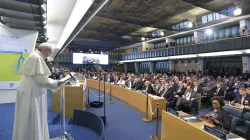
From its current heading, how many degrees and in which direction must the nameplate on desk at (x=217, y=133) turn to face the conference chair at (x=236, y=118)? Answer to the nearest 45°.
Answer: approximately 135° to its right

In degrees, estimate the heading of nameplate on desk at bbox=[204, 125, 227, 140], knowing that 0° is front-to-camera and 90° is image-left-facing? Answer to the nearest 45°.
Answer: approximately 45°

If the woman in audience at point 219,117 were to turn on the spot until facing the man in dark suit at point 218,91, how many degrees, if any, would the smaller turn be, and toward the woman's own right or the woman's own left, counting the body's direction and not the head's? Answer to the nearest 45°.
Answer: approximately 135° to the woman's own right

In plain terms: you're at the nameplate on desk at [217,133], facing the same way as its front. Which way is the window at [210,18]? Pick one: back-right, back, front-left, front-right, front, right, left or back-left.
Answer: back-right

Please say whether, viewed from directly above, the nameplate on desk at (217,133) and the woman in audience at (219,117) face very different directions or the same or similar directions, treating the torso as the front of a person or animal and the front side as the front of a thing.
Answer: same or similar directions

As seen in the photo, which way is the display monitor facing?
toward the camera

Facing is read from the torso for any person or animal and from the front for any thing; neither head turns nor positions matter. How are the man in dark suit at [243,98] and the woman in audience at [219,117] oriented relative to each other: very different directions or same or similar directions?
same or similar directions

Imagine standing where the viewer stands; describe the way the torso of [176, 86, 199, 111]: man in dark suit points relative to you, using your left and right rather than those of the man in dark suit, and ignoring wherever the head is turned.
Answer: facing the viewer and to the left of the viewer

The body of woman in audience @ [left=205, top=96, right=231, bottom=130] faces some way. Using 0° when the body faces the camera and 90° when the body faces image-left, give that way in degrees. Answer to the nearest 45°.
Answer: approximately 45°

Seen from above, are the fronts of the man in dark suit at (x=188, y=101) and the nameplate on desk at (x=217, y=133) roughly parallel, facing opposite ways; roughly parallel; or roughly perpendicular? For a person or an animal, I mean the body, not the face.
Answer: roughly parallel

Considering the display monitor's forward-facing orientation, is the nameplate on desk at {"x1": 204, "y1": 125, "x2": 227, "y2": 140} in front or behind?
in front

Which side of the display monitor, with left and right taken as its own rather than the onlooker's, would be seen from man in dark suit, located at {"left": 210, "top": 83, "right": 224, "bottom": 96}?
front

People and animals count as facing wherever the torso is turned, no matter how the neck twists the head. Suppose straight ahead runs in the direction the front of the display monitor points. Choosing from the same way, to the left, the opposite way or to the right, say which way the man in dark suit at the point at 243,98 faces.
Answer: to the right

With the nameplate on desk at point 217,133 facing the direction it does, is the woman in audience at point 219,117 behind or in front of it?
behind
